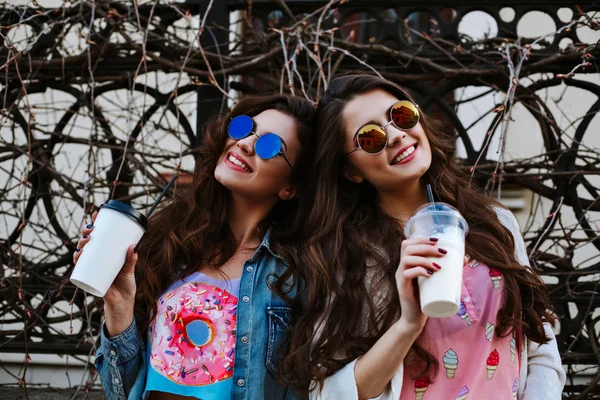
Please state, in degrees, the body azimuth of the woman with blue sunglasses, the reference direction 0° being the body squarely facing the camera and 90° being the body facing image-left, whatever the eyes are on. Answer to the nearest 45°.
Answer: approximately 45°
